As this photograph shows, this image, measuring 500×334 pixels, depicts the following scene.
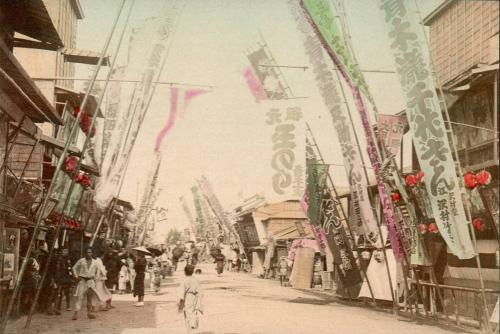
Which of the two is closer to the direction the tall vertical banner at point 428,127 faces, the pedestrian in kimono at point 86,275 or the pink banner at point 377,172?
the pedestrian in kimono

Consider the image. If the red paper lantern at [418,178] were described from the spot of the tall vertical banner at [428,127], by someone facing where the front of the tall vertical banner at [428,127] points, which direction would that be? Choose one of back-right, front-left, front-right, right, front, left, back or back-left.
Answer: back

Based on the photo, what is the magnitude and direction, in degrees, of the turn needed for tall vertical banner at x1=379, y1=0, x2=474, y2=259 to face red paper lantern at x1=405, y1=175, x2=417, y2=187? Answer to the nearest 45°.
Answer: approximately 180°
